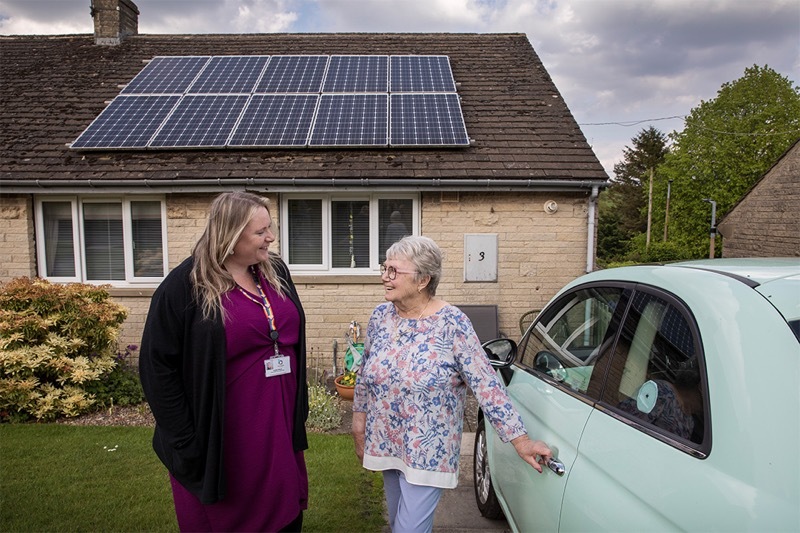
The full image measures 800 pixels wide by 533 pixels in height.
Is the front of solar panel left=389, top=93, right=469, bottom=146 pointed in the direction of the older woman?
yes

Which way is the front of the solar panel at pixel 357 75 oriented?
toward the camera

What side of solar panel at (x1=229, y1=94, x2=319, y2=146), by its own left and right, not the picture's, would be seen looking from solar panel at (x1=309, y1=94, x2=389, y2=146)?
left

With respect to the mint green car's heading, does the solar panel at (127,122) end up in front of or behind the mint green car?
in front

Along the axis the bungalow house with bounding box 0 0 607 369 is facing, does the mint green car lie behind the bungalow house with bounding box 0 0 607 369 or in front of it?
in front

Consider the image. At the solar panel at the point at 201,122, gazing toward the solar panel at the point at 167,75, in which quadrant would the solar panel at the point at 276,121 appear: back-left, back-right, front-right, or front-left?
back-right

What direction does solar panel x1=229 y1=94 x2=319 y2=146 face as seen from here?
toward the camera

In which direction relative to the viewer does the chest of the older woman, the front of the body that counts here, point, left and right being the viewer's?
facing the viewer and to the left of the viewer

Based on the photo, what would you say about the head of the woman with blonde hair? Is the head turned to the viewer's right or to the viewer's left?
to the viewer's right

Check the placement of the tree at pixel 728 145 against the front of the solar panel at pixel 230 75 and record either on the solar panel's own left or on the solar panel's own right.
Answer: on the solar panel's own left

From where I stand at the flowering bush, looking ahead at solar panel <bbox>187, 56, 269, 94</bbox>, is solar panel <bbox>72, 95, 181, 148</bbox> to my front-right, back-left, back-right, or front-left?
front-left

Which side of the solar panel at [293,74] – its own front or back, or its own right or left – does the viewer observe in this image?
front

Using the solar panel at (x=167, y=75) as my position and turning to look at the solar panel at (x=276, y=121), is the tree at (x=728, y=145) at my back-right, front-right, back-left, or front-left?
front-left

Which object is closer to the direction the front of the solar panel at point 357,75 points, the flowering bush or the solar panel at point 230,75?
the flowering bush

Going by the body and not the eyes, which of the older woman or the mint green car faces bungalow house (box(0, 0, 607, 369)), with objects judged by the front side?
the mint green car

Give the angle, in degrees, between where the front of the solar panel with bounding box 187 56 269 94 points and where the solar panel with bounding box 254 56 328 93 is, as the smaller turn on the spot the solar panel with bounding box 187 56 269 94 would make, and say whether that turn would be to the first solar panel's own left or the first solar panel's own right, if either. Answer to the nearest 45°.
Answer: approximately 90° to the first solar panel's own left

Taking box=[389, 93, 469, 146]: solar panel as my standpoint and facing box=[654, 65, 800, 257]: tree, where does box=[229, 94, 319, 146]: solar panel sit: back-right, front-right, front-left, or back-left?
back-left

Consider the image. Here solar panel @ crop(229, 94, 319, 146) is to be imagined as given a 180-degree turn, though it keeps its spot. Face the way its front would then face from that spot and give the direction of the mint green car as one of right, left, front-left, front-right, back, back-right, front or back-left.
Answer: back

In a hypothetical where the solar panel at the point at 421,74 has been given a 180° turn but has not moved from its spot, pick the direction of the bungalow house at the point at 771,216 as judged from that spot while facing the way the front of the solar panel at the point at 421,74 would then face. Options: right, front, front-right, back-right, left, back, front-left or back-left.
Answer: front-right

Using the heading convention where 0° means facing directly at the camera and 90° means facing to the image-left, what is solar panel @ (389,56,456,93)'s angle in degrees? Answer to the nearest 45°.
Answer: approximately 0°
